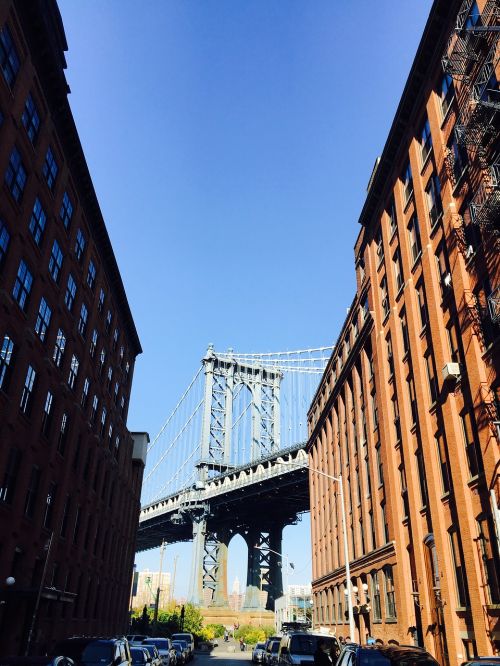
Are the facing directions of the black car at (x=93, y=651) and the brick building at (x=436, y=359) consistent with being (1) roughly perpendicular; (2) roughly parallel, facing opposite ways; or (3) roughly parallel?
roughly perpendicular

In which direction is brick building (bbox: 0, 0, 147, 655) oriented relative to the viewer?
to the viewer's right

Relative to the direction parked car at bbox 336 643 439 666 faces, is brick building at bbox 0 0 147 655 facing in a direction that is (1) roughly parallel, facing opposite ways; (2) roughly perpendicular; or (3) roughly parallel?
roughly perpendicular

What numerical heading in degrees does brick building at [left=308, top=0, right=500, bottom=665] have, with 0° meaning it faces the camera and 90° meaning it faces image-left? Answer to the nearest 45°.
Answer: approximately 90°

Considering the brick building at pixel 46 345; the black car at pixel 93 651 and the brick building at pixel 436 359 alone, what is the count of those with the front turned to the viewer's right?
1

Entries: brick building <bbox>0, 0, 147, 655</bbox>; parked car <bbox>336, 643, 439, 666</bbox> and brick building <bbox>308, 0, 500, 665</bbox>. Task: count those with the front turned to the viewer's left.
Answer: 1
